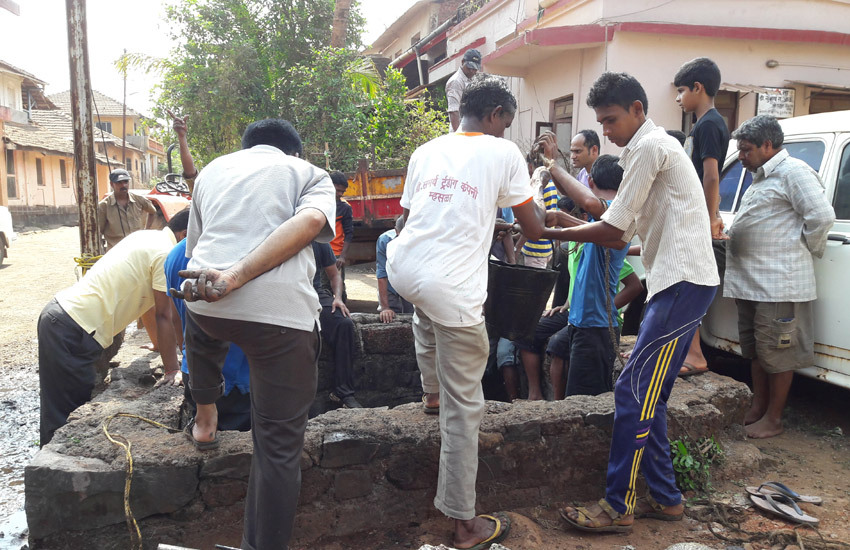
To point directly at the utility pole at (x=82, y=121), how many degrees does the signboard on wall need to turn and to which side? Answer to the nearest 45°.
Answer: approximately 45° to its right

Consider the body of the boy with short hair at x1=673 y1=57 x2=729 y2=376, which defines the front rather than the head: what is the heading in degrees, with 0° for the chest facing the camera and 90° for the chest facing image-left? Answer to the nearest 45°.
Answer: approximately 90°

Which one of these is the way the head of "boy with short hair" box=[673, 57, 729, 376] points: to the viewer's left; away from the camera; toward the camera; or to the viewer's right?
to the viewer's left

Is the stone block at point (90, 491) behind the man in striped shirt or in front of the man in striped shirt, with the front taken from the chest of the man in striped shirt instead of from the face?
in front

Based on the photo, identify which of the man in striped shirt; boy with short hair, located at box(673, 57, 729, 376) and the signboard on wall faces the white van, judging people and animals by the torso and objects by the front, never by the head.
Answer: the signboard on wall

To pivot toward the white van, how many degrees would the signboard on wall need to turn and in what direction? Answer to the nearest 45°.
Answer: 0° — it already faces it

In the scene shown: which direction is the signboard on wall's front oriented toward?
toward the camera

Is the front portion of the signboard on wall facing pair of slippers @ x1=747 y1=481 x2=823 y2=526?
yes

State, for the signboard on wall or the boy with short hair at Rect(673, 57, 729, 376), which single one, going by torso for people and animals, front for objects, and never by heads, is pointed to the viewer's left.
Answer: the boy with short hair
